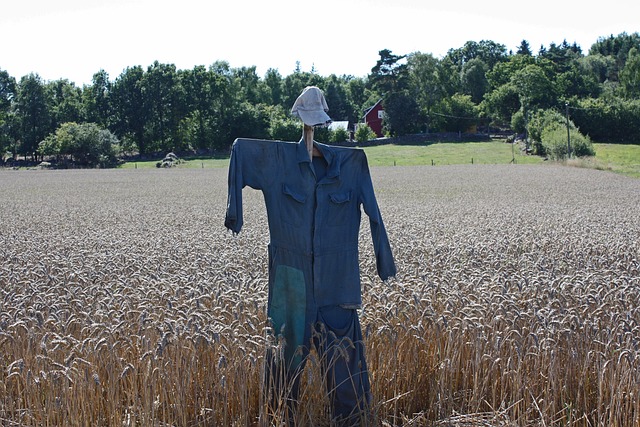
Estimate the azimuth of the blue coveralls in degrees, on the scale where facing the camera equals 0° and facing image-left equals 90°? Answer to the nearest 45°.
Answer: approximately 0°
